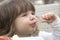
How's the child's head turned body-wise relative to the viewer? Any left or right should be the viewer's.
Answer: facing the viewer and to the right of the viewer

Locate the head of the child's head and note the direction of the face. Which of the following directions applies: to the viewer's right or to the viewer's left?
to the viewer's right
